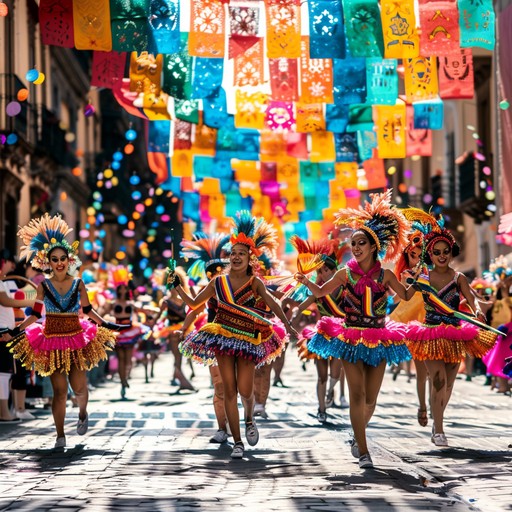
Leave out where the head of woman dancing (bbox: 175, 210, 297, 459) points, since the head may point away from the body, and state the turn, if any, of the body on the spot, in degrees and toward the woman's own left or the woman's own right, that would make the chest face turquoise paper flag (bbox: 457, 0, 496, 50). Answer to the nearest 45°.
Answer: approximately 135° to the woman's own left

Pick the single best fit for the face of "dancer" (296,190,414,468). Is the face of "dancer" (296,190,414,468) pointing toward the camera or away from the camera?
toward the camera

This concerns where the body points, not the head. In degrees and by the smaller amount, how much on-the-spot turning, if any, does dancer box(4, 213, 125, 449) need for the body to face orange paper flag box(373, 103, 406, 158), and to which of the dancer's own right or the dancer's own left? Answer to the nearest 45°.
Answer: approximately 135° to the dancer's own left

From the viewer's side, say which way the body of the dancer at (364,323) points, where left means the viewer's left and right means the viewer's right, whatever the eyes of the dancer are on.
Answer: facing the viewer

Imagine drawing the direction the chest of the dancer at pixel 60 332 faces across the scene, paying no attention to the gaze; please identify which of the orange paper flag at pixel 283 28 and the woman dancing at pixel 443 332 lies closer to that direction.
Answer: the woman dancing

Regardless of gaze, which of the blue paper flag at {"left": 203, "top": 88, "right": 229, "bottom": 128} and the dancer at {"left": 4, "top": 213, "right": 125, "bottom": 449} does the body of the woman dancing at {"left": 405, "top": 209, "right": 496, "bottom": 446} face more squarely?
the dancer

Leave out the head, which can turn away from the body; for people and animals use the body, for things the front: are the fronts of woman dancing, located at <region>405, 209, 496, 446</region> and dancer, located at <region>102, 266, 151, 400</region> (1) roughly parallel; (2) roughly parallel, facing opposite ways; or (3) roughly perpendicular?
roughly parallel

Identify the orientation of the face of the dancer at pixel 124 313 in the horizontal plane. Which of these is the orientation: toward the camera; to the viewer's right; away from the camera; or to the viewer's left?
toward the camera

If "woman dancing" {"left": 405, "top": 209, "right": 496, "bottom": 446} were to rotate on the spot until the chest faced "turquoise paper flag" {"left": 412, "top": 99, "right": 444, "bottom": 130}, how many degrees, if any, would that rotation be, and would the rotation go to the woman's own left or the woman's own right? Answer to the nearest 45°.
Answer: approximately 180°

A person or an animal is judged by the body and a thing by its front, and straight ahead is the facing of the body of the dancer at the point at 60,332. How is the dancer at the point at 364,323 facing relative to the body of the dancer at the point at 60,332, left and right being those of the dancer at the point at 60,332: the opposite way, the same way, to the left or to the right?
the same way

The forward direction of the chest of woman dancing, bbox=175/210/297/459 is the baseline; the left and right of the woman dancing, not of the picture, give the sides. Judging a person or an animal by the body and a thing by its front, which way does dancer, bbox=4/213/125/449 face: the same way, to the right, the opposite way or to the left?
the same way

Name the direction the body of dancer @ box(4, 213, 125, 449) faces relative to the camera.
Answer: toward the camera

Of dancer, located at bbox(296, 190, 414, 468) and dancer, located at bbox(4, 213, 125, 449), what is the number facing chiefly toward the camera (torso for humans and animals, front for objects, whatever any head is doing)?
2

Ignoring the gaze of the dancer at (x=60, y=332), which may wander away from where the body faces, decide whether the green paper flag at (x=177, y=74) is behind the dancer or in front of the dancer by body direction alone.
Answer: behind

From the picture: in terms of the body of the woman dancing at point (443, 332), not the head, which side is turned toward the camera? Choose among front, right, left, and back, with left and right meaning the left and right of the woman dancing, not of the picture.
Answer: front
